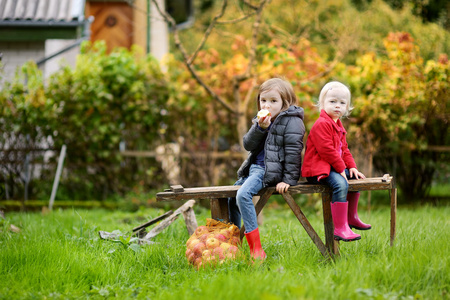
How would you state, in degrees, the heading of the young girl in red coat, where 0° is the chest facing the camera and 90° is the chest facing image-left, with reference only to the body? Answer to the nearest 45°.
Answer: approximately 315°

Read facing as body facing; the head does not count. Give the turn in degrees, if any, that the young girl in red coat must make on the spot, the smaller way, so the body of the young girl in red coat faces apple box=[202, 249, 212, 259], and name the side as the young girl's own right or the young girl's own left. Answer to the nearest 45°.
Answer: approximately 135° to the young girl's own right

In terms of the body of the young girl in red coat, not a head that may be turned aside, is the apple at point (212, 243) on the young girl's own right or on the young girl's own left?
on the young girl's own right

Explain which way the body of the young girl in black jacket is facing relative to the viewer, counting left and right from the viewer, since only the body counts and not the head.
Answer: facing the viewer and to the left of the viewer

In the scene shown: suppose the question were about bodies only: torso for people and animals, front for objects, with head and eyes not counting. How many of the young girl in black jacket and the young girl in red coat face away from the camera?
0

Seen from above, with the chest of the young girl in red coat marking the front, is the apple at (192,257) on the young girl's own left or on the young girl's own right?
on the young girl's own right

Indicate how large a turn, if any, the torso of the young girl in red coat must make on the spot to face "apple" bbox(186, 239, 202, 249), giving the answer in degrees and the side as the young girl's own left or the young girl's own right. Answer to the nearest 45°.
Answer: approximately 135° to the young girl's own right
